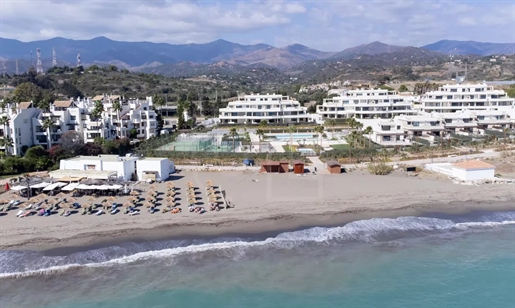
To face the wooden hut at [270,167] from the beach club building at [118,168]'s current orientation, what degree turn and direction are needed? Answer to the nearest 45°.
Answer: approximately 90° to its left

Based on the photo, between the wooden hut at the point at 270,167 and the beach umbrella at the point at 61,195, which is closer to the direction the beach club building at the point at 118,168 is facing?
the beach umbrella

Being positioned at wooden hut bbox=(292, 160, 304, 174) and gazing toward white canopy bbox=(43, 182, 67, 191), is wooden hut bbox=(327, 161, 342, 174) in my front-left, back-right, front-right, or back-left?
back-left

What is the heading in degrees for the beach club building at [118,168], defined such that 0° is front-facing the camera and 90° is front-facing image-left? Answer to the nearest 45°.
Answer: approximately 0°

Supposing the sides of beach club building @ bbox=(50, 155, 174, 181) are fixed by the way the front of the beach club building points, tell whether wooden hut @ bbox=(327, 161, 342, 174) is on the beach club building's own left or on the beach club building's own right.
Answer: on the beach club building's own left

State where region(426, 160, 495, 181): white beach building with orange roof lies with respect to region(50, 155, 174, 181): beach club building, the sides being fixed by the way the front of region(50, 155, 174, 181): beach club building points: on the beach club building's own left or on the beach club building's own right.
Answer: on the beach club building's own left

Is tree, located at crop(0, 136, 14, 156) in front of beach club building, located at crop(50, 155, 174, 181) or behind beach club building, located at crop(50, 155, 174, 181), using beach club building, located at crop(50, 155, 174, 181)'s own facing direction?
behind

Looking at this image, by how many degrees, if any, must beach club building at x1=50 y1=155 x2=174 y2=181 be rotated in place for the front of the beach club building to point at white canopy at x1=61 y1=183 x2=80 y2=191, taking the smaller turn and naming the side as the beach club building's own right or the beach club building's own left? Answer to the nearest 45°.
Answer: approximately 45° to the beach club building's own right

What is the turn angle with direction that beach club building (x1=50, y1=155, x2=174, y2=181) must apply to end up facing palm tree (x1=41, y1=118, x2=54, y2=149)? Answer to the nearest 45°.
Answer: approximately 135° to its right

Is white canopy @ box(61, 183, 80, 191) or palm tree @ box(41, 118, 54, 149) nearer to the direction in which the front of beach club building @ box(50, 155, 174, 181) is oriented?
the white canopy

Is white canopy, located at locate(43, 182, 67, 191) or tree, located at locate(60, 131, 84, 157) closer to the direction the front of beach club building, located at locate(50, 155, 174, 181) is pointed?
the white canopy

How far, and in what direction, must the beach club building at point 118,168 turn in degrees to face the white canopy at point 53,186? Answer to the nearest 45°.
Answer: approximately 45° to its right

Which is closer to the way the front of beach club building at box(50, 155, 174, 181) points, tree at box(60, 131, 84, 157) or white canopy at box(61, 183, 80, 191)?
the white canopy

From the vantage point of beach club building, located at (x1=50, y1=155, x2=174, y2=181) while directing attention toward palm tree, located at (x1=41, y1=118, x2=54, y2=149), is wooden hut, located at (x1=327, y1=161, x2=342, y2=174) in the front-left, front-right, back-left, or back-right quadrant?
back-right

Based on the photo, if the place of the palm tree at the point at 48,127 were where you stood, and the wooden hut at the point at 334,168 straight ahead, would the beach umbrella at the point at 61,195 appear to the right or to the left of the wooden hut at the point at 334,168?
right
